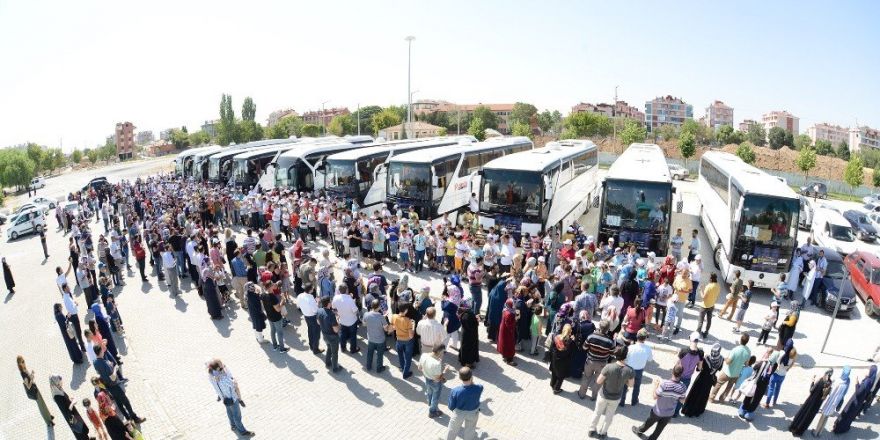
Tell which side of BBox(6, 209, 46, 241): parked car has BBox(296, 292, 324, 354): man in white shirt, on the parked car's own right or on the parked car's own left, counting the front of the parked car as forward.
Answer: on the parked car's own left

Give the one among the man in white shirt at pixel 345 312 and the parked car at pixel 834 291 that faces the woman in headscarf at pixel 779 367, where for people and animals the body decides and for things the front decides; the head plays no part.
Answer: the parked car

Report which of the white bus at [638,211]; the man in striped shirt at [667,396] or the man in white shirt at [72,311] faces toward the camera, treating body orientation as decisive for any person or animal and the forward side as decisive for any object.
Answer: the white bus

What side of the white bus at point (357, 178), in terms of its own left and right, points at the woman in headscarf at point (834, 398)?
left

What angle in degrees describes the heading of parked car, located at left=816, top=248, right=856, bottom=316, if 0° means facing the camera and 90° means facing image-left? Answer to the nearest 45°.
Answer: approximately 0°

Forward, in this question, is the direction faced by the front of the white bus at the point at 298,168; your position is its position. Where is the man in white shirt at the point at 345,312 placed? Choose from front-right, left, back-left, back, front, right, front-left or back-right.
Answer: front-left

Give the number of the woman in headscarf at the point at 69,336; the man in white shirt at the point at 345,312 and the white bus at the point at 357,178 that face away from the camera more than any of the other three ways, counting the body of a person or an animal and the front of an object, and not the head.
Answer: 1

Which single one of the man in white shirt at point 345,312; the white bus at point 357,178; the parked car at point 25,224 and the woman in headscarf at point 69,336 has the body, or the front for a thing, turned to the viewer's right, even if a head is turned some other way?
the woman in headscarf

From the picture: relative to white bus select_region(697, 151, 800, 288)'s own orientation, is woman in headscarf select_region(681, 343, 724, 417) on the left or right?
on its right

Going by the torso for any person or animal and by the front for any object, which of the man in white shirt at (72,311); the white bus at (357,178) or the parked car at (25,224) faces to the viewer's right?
the man in white shirt

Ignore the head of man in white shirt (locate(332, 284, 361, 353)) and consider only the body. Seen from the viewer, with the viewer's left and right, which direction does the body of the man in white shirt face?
facing away from the viewer

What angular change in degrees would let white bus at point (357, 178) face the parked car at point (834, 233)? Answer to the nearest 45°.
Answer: approximately 135° to its left

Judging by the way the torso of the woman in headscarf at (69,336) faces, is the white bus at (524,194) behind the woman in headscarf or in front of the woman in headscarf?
in front

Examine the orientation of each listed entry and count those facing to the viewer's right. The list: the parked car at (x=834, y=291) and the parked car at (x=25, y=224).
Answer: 0

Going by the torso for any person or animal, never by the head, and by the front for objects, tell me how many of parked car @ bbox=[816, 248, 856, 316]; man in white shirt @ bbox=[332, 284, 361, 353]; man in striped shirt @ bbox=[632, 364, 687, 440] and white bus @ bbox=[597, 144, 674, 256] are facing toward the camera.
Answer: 2
